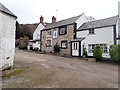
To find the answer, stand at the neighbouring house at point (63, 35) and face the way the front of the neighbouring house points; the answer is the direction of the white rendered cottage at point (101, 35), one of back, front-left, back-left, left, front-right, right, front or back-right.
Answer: left

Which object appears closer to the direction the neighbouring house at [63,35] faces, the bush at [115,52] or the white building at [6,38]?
the white building

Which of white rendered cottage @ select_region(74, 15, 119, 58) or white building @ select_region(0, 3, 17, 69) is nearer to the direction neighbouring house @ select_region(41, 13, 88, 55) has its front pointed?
the white building

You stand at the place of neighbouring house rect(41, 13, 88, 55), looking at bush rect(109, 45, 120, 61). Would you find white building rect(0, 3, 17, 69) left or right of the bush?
right

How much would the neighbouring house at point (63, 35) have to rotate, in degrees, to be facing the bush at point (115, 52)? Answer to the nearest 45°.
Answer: approximately 90° to its left

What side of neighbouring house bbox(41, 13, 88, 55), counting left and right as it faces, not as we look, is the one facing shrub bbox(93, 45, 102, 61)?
left

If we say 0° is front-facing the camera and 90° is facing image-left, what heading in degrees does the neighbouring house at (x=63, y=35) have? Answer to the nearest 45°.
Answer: approximately 45°

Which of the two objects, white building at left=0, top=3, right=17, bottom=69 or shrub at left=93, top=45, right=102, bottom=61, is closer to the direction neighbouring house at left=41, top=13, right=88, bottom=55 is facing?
the white building

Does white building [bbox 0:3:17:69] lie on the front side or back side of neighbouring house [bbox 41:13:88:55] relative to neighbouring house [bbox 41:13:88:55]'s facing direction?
on the front side
